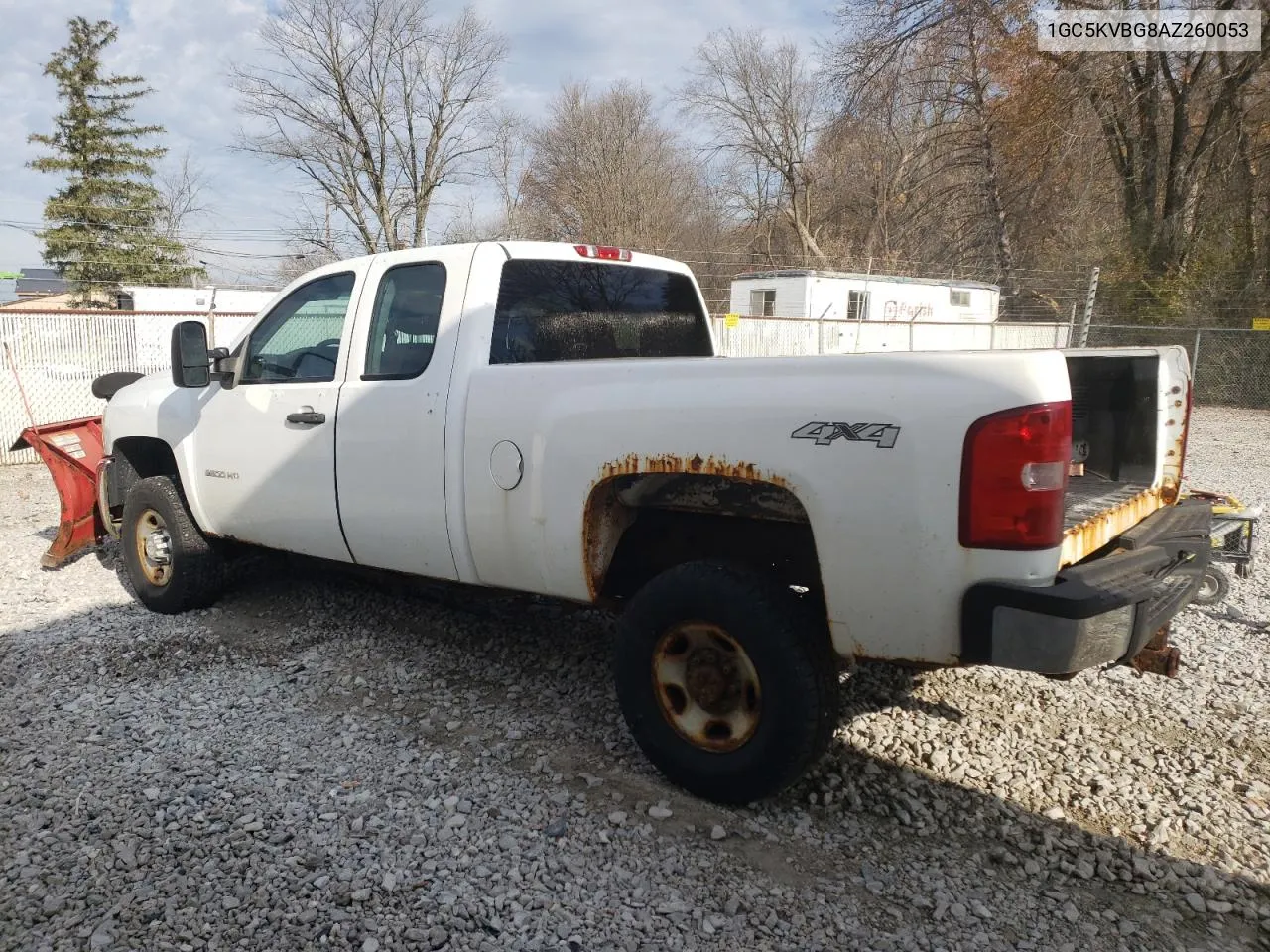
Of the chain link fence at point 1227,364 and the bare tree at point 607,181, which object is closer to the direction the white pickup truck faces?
the bare tree

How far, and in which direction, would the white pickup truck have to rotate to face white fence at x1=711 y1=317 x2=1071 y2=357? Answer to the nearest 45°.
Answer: approximately 45° to its right

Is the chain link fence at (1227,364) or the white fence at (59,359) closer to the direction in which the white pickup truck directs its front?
the white fence

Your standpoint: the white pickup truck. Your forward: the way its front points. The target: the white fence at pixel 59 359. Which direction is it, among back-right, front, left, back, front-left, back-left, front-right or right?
front

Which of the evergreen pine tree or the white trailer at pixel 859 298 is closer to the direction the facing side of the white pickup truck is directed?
the evergreen pine tree

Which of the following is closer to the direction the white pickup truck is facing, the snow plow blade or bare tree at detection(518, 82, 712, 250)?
the snow plow blade

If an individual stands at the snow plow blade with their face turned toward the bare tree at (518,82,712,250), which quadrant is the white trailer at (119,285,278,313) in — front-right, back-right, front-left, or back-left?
front-left

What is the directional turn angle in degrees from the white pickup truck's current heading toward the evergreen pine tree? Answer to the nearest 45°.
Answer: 0° — it already faces it

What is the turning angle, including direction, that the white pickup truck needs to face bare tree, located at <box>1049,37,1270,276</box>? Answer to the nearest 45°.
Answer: approximately 90° to its right

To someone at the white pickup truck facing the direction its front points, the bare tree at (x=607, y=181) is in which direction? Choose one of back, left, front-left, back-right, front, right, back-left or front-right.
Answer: front-right

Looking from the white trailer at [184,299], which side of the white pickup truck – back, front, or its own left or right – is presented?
front

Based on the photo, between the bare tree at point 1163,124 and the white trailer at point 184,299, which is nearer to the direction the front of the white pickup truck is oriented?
the white trailer

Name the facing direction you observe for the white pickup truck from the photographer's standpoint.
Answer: facing away from the viewer and to the left of the viewer

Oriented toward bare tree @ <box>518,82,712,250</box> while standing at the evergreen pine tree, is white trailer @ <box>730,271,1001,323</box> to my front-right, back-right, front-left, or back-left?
front-right
